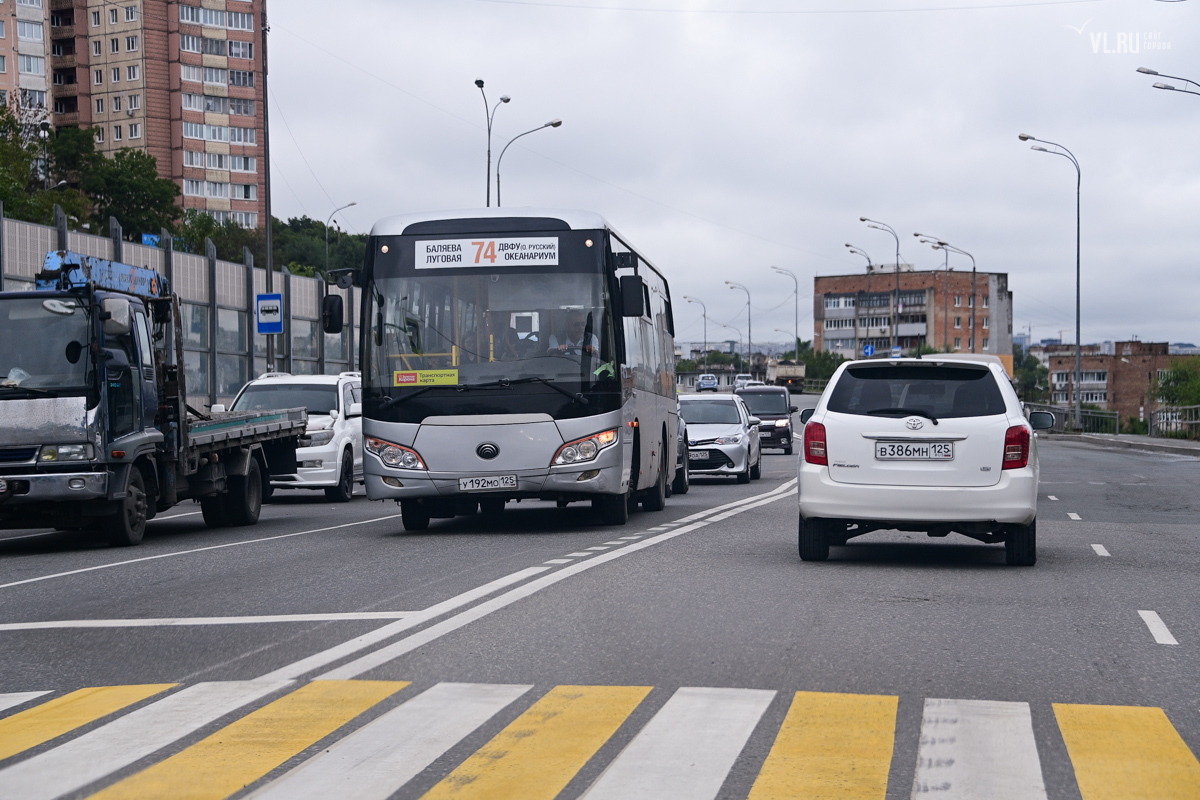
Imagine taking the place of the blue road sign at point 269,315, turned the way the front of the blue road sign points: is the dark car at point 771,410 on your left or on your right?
on your left

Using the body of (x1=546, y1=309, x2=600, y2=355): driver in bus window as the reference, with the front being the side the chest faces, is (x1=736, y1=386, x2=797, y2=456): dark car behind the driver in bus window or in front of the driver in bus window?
behind

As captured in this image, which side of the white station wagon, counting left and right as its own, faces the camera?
back

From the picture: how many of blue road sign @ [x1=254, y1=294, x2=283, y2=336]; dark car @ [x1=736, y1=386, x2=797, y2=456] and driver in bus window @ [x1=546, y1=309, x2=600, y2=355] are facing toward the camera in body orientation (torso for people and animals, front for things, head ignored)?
3

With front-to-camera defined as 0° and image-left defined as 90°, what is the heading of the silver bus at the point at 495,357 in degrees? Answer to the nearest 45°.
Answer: approximately 0°

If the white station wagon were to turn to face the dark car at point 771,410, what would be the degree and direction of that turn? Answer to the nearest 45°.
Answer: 0° — it already faces it

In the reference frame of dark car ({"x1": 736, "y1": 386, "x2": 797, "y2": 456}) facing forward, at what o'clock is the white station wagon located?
The white station wagon is roughly at 12 o'clock from the dark car.

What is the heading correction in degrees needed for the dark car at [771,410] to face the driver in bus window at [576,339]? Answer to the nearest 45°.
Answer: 0° — it already faces them

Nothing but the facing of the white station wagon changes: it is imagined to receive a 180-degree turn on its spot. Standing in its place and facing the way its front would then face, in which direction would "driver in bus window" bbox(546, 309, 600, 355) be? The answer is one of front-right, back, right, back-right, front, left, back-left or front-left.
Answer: back-right

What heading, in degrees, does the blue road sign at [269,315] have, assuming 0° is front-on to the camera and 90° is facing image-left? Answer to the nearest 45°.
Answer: approximately 0°
